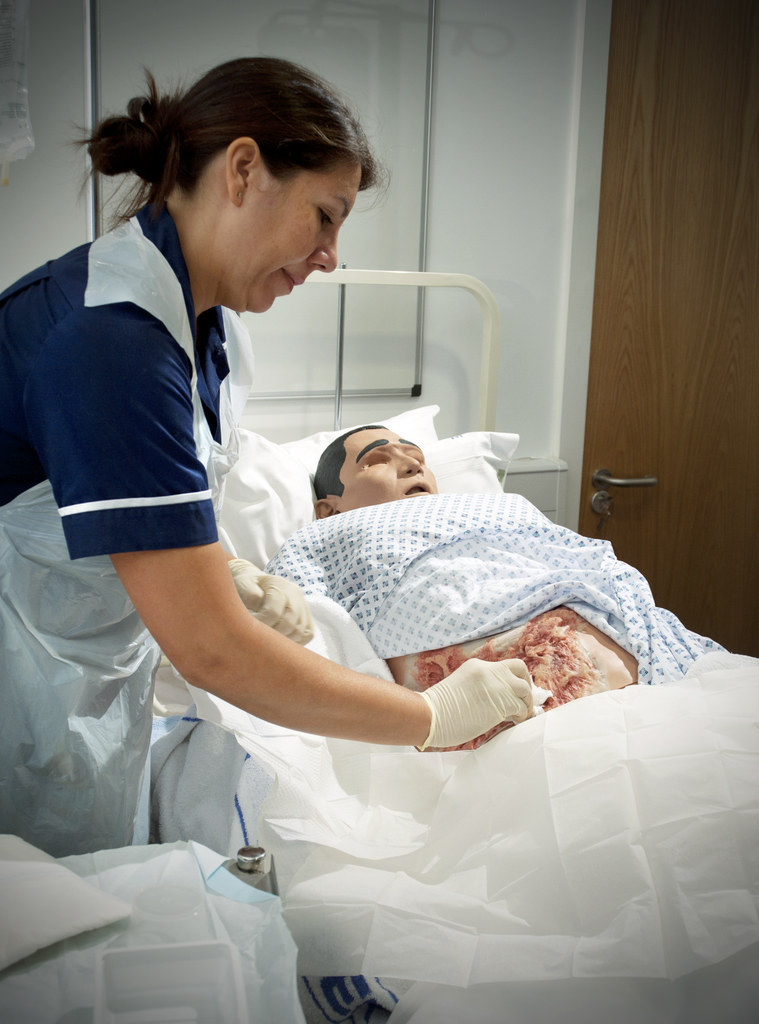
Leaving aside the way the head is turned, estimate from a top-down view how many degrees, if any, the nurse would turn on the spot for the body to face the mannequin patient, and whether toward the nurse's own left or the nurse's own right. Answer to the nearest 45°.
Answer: approximately 45° to the nurse's own left

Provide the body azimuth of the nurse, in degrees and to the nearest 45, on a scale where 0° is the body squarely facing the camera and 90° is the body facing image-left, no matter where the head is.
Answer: approximately 270°

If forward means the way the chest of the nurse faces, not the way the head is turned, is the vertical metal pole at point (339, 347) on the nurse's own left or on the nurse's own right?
on the nurse's own left

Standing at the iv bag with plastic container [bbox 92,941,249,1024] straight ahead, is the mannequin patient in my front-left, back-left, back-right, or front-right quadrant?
front-left

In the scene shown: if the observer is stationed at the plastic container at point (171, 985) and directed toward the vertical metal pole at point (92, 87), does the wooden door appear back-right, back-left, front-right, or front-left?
front-right

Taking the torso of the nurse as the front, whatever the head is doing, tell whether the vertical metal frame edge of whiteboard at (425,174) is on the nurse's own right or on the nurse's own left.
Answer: on the nurse's own left

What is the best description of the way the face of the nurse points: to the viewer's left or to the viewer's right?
to the viewer's right
